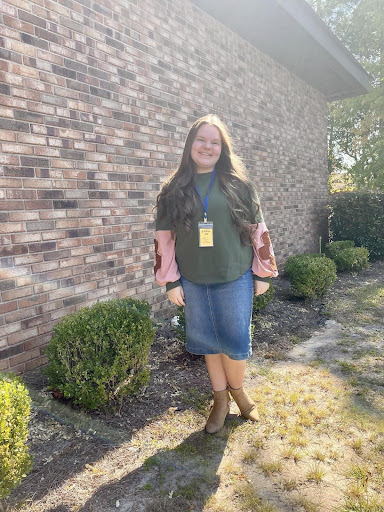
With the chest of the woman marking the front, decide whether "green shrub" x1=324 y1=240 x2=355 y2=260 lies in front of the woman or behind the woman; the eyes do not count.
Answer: behind

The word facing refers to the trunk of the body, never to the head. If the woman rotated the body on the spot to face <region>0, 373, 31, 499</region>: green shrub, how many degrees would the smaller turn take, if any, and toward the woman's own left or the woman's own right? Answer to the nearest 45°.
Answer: approximately 45° to the woman's own right

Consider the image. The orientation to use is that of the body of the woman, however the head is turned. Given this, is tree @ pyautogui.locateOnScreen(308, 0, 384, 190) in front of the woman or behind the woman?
behind

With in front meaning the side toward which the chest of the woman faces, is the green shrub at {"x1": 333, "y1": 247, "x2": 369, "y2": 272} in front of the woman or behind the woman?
behind

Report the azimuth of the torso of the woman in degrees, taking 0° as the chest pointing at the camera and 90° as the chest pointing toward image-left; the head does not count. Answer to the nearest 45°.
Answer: approximately 0°

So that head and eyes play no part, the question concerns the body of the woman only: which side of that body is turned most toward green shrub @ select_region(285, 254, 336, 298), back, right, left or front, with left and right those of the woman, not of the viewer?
back

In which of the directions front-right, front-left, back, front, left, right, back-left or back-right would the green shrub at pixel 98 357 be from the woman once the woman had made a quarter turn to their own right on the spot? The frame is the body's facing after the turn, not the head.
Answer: front
